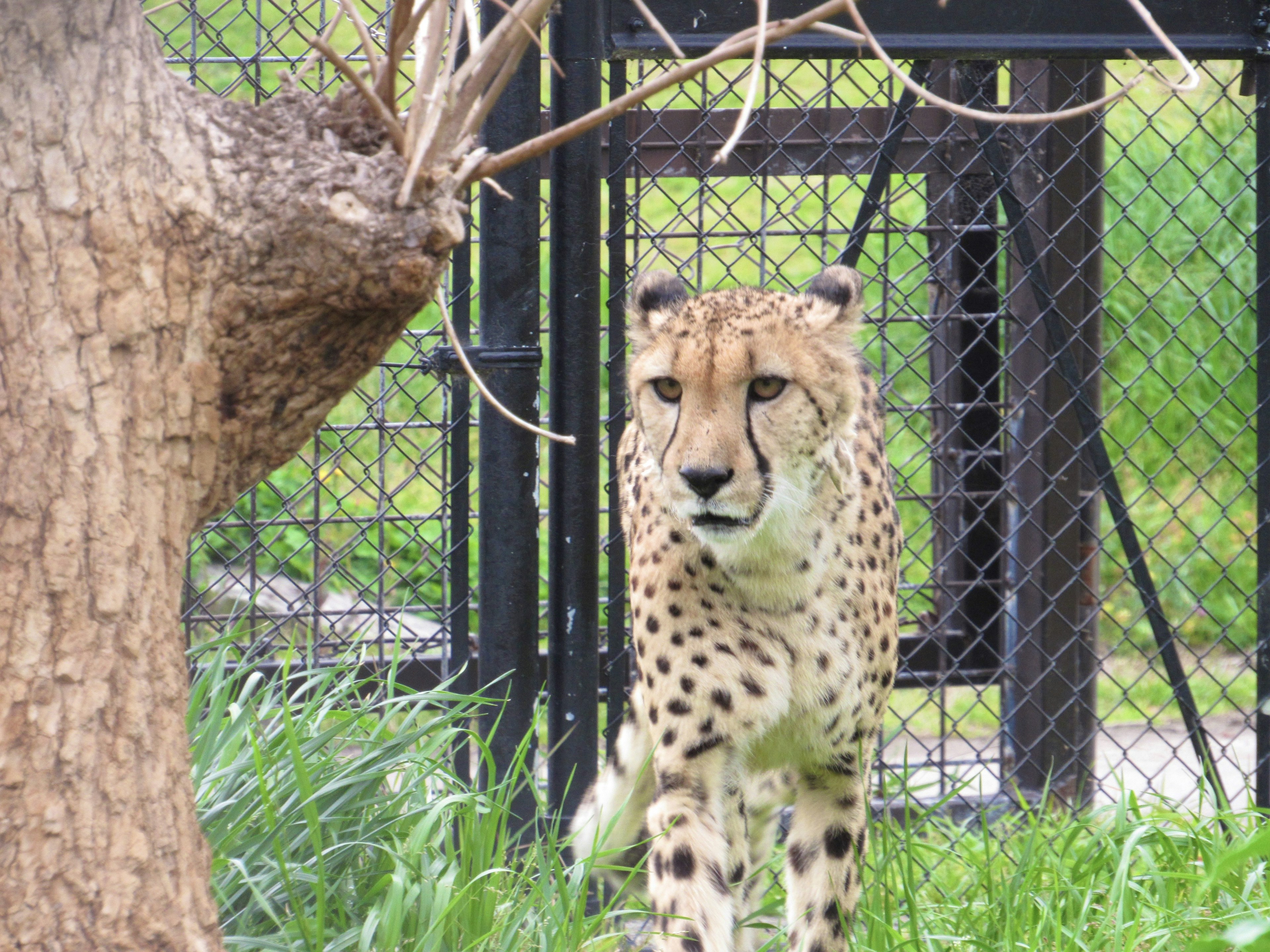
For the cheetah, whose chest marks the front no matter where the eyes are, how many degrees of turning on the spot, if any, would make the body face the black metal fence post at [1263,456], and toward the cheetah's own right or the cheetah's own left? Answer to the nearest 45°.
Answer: approximately 135° to the cheetah's own left

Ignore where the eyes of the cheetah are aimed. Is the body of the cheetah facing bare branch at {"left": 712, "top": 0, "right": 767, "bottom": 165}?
yes

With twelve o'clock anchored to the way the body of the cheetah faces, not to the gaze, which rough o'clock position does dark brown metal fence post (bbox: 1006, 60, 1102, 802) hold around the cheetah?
The dark brown metal fence post is roughly at 7 o'clock from the cheetah.

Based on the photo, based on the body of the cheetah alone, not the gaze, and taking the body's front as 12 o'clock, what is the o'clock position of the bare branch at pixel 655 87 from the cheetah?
The bare branch is roughly at 12 o'clock from the cheetah.

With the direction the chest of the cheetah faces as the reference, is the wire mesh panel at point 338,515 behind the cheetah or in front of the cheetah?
behind

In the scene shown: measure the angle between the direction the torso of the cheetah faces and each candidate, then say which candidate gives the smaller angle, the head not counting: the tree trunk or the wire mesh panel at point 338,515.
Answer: the tree trunk

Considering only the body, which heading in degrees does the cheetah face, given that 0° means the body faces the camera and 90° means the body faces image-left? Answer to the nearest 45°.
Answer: approximately 0°
